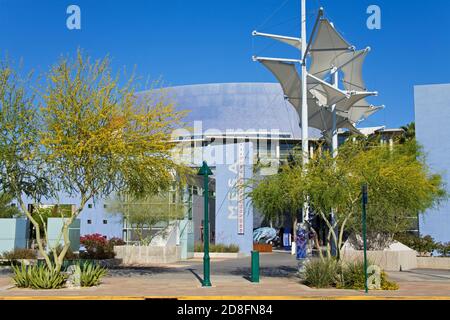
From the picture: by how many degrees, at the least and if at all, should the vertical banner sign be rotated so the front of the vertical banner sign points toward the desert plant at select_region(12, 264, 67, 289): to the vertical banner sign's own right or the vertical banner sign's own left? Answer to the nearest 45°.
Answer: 0° — it already faces it

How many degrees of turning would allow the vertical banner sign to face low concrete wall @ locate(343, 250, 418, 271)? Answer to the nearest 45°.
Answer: approximately 45° to its left

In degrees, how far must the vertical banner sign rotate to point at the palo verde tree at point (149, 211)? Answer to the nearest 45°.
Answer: approximately 45° to its right

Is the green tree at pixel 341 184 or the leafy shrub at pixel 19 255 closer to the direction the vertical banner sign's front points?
the green tree

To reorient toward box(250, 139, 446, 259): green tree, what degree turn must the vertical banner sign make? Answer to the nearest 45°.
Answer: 0° — it already faces it

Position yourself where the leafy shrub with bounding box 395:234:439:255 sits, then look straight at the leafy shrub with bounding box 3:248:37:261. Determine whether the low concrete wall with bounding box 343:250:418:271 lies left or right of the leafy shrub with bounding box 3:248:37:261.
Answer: left

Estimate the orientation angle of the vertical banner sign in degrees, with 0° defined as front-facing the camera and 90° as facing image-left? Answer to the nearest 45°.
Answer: approximately 0°
